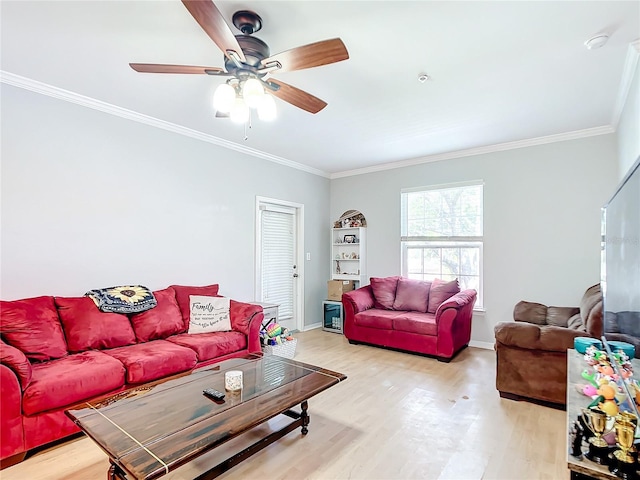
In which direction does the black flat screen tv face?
to the viewer's left

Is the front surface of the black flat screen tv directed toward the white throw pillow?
yes

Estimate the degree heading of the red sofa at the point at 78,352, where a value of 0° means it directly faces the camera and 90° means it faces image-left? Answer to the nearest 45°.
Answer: approximately 315°

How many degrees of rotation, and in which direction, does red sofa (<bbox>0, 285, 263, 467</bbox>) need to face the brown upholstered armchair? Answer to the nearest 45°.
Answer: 0° — it already faces it

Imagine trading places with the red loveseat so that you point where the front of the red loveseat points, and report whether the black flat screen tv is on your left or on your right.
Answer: on your left

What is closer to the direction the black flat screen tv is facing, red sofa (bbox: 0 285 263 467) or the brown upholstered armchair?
the red sofa

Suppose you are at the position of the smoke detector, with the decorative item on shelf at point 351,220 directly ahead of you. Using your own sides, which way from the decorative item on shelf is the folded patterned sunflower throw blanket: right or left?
left

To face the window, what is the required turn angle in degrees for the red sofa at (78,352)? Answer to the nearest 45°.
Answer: approximately 45° to its left

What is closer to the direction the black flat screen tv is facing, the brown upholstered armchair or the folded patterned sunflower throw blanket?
the folded patterned sunflower throw blanket

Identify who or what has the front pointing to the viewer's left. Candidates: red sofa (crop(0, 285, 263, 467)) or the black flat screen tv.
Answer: the black flat screen tv

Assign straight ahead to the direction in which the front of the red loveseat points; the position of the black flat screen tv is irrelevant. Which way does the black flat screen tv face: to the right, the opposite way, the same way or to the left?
to the right
